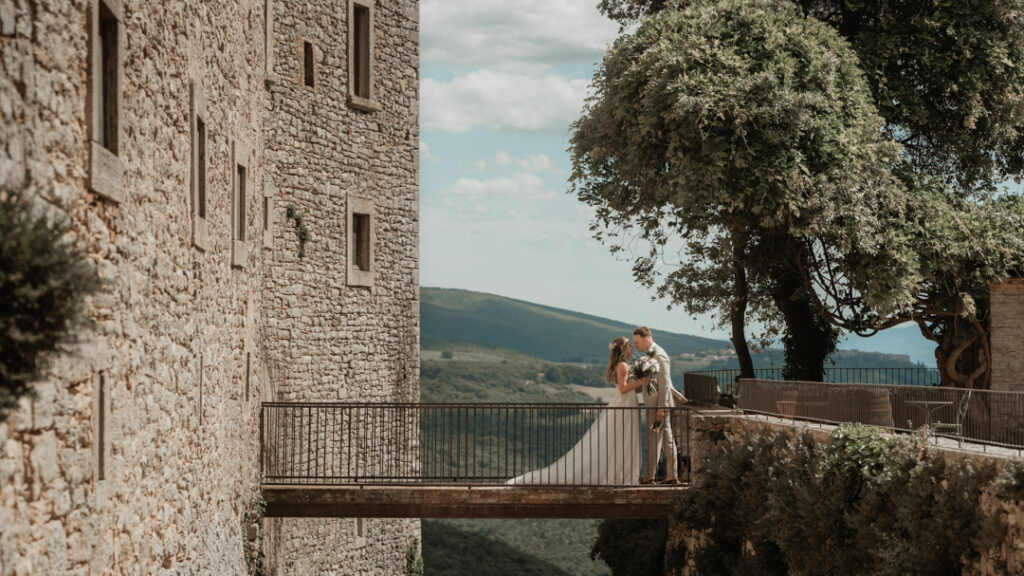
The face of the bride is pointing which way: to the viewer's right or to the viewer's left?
to the viewer's right

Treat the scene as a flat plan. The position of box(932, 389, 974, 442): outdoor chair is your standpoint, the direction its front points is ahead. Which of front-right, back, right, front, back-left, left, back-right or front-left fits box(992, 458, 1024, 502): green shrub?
left

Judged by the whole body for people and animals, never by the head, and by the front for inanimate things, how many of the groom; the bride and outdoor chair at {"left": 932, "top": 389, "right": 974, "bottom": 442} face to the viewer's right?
1

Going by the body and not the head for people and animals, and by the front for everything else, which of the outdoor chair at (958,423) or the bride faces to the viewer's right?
the bride

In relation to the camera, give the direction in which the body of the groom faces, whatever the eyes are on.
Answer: to the viewer's left

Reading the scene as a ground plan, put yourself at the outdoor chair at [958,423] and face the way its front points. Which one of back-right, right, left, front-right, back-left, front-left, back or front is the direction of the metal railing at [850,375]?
right

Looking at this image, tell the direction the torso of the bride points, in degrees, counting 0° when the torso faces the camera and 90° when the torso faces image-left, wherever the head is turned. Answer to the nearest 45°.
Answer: approximately 270°

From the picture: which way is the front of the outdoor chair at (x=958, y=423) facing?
to the viewer's left

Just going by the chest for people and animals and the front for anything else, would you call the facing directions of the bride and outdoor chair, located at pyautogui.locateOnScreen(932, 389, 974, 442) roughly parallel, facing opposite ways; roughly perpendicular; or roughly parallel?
roughly parallel, facing opposite ways

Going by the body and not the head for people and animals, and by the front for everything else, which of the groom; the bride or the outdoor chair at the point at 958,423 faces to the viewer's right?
the bride

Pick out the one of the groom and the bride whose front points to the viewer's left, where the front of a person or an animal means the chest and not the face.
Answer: the groom

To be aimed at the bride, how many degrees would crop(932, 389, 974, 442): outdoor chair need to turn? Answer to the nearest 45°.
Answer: approximately 45° to its right
